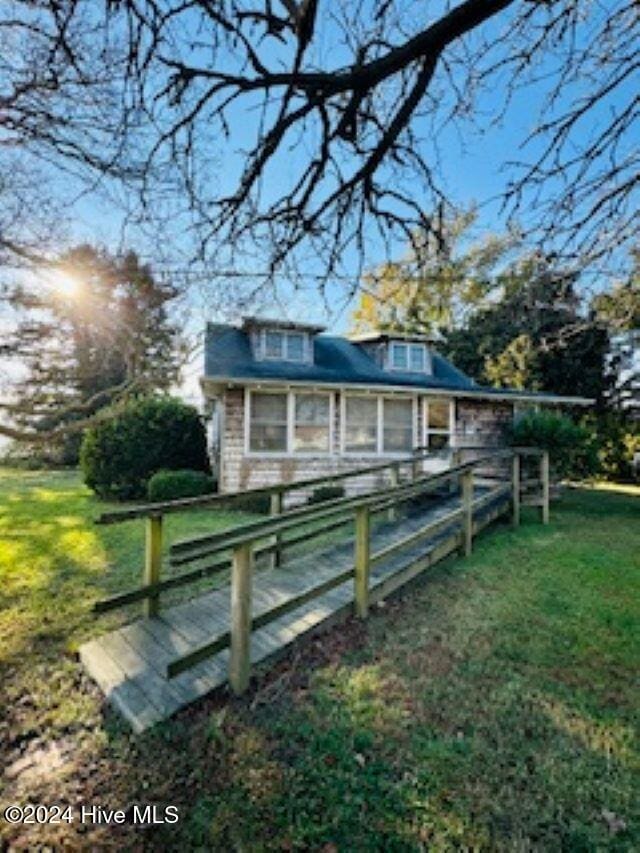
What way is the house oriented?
toward the camera

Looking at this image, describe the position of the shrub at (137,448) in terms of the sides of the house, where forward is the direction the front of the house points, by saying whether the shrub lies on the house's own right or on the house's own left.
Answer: on the house's own right

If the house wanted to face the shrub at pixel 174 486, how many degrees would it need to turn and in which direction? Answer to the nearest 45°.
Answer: approximately 45° to its right

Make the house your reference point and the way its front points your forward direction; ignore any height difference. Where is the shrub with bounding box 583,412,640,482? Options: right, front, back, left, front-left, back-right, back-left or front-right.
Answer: back-left

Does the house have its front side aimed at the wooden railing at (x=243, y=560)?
yes
